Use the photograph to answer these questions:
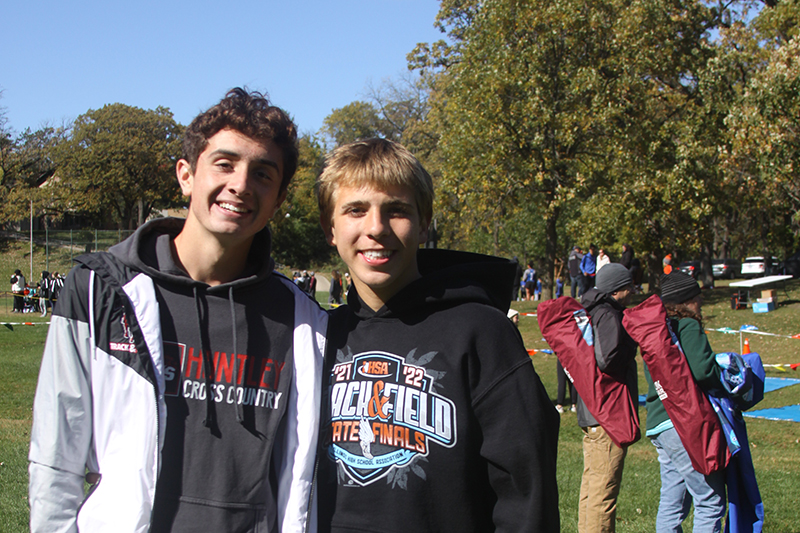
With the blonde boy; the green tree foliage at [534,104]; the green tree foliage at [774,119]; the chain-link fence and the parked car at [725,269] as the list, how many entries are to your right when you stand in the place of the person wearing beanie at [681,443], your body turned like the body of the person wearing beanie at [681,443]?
1

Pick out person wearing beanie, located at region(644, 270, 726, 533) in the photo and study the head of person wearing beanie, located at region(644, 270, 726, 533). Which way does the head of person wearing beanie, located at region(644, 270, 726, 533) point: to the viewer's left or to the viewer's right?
to the viewer's right

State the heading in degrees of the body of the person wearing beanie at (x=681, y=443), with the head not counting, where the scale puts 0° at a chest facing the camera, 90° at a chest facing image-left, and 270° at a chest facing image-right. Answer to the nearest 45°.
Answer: approximately 270°

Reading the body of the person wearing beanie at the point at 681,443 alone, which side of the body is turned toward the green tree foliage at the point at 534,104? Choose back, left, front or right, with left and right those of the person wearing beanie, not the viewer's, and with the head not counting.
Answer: left

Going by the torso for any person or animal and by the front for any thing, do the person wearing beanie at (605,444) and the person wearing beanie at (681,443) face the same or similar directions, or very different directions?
same or similar directions

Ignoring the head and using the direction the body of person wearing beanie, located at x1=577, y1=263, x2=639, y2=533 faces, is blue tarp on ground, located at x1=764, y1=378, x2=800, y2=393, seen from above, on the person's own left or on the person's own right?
on the person's own left

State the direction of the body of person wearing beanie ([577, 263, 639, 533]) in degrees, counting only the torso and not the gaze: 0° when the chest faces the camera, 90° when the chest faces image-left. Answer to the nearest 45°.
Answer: approximately 270°

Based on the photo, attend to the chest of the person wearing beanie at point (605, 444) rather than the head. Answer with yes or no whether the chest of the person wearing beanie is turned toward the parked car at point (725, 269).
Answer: no

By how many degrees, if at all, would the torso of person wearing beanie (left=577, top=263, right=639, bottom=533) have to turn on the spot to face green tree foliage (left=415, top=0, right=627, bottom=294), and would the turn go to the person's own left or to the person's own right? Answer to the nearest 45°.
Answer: approximately 90° to the person's own left

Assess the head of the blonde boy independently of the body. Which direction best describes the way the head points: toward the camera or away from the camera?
toward the camera

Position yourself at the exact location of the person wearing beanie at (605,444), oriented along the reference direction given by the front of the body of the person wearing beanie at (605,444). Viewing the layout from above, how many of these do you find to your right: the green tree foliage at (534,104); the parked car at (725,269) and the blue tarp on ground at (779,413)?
0
